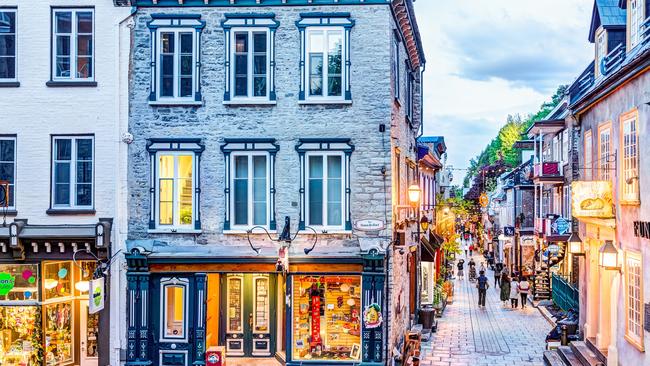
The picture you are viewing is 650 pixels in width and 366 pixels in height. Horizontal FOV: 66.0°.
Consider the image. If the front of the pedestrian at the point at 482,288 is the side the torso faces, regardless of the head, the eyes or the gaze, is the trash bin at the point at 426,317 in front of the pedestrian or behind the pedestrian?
behind

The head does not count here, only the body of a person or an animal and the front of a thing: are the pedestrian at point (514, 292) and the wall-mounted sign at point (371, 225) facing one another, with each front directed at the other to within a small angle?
no

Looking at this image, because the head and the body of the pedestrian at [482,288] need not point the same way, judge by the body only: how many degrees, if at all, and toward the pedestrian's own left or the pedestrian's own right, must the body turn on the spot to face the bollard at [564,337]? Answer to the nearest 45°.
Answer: approximately 180°

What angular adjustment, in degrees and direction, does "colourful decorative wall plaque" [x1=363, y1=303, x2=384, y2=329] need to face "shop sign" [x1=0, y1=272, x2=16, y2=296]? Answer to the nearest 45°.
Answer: approximately 90° to its right

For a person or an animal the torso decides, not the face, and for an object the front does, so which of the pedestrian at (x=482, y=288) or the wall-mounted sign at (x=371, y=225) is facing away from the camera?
the pedestrian

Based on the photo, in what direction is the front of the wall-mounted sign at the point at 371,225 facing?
toward the camera

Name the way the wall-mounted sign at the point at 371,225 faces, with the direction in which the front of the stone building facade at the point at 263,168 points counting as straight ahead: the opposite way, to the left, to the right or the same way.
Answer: the same way

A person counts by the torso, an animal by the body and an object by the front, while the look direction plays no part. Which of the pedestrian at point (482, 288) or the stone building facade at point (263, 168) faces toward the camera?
the stone building facade

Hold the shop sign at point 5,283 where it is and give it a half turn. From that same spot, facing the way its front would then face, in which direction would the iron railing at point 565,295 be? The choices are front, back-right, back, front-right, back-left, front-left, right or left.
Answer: right

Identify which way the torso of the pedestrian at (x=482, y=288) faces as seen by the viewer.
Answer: away from the camera

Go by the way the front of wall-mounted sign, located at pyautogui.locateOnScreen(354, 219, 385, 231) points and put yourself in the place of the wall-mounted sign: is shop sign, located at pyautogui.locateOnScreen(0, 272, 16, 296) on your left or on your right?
on your right
